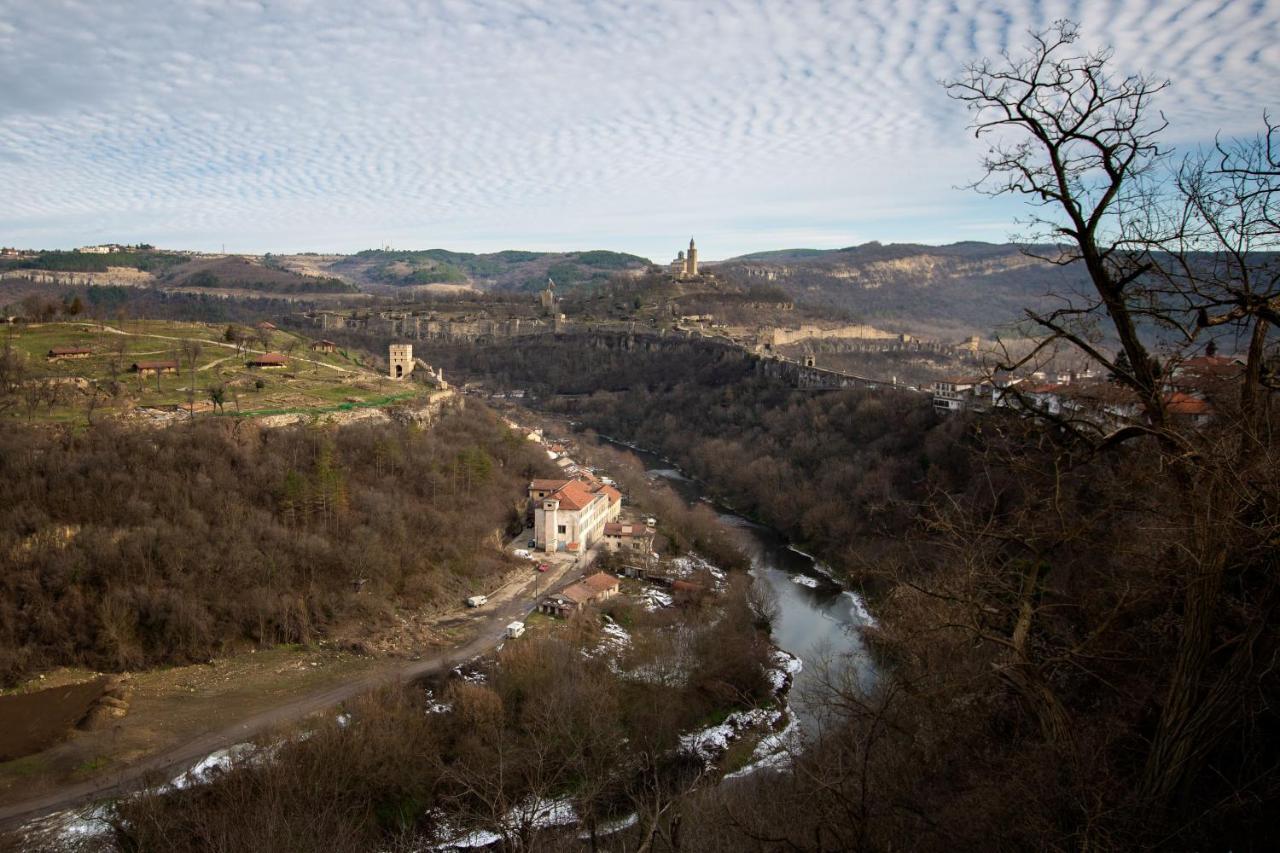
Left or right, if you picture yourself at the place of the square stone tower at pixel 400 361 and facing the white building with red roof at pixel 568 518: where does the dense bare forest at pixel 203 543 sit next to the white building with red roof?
right

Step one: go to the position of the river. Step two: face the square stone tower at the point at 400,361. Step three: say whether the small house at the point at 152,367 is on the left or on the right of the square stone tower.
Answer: left
